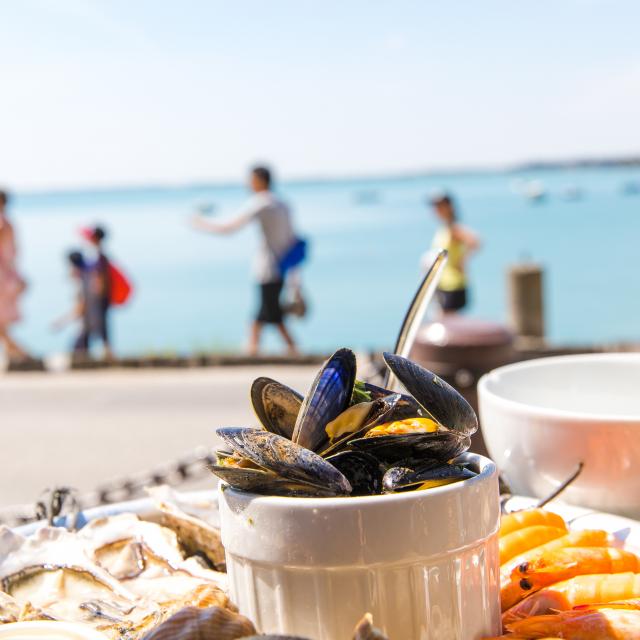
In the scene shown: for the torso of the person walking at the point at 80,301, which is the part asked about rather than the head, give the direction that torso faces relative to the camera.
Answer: to the viewer's left

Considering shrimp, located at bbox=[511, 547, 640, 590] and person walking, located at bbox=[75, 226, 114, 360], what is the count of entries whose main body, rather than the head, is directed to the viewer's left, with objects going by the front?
2

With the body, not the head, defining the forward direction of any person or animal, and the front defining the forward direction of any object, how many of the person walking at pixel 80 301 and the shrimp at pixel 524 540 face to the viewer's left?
2

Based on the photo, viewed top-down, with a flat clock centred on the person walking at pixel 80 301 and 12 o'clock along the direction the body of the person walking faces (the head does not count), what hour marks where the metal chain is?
The metal chain is roughly at 9 o'clock from the person walking.

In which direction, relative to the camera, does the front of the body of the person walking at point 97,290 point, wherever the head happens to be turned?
to the viewer's left

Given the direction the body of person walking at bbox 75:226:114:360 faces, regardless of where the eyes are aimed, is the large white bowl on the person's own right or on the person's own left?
on the person's own left

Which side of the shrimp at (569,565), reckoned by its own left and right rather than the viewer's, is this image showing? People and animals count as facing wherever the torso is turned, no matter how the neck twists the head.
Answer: left

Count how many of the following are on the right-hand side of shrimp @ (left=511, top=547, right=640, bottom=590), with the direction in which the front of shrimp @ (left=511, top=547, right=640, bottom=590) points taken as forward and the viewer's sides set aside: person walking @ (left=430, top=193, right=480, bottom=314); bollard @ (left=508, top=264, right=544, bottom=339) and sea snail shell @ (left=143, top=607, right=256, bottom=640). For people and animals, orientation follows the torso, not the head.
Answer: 2

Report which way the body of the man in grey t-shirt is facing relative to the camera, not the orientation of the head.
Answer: to the viewer's left

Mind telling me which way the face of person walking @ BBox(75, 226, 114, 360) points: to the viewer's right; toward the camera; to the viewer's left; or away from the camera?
to the viewer's left

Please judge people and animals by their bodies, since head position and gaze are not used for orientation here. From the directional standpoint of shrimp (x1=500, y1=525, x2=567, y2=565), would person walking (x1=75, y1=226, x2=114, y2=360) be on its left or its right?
on its right
